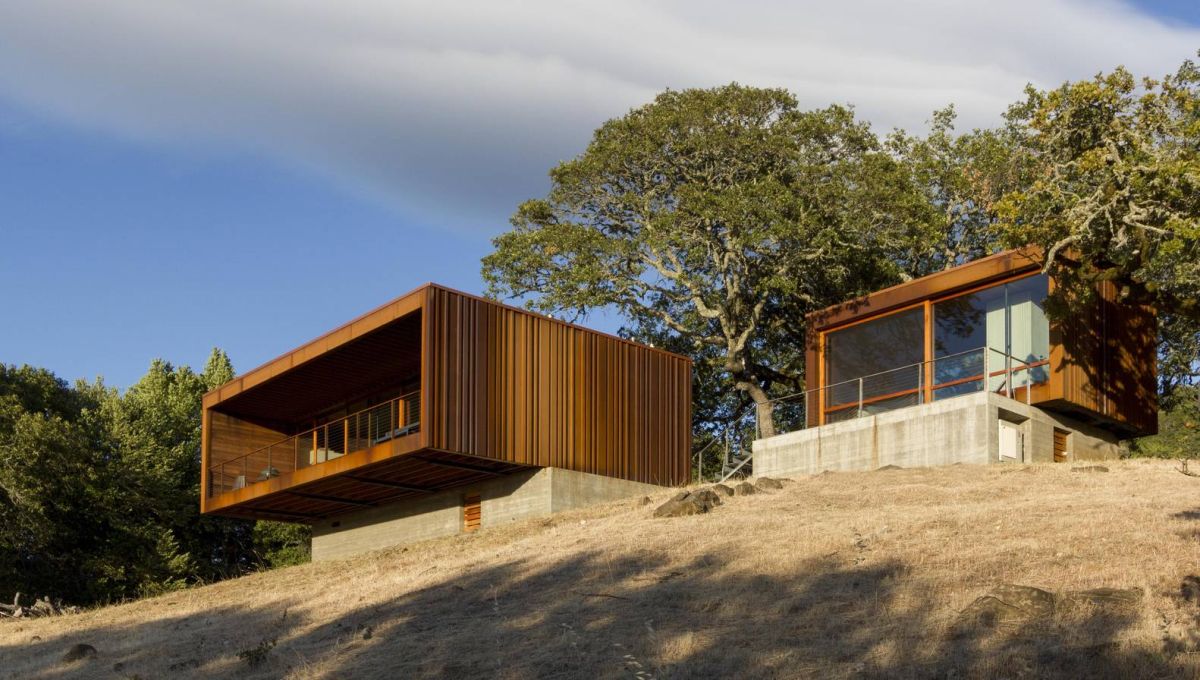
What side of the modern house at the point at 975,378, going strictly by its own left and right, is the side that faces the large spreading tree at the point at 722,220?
right

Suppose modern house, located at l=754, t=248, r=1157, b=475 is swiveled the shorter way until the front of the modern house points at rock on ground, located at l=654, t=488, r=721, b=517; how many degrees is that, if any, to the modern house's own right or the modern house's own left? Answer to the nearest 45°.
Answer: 0° — it already faces it

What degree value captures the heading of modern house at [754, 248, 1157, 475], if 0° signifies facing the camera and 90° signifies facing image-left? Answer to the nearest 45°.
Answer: approximately 45°
